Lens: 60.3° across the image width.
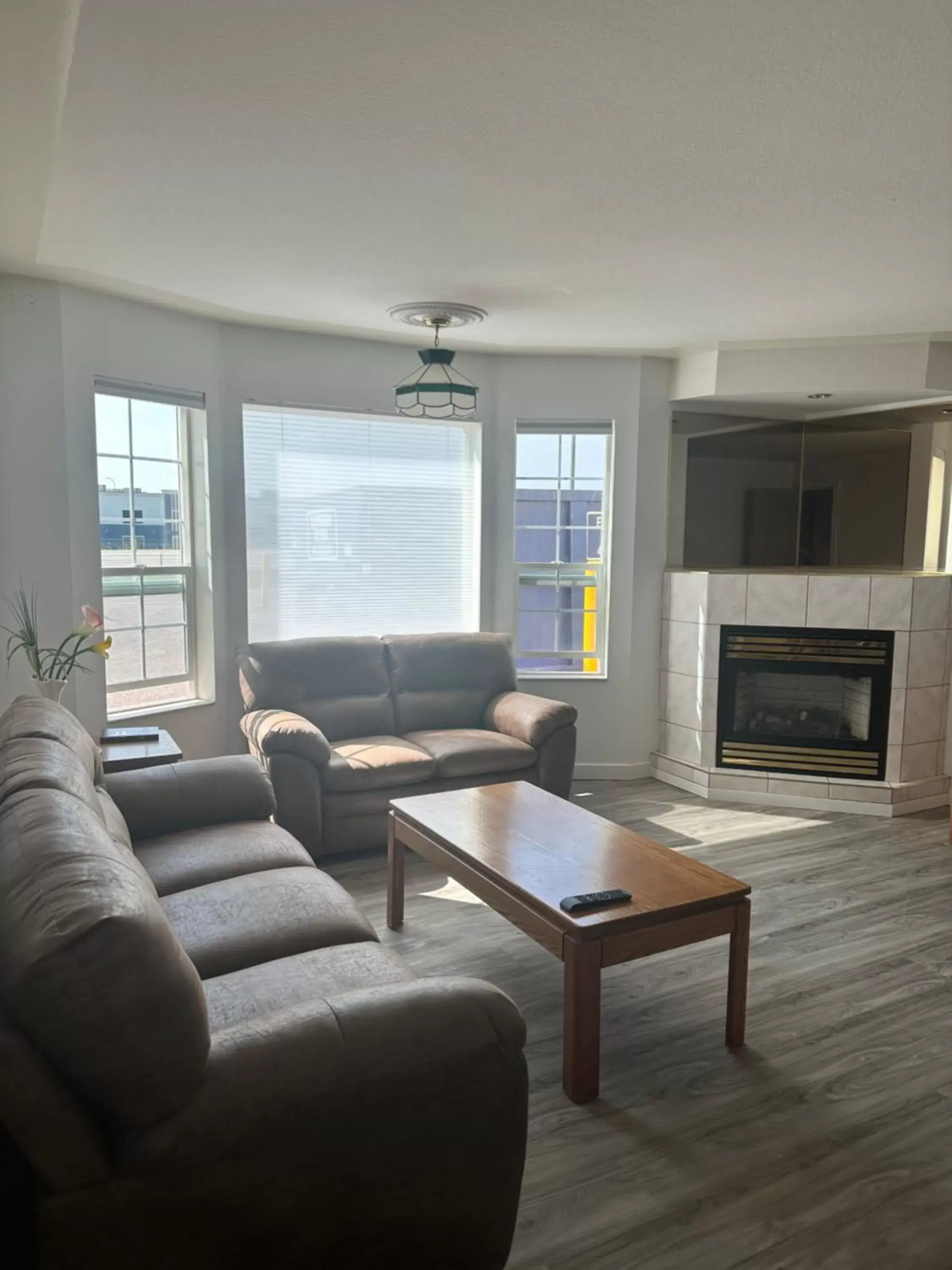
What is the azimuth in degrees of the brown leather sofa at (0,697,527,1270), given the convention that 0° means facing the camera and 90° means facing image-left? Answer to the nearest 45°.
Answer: approximately 270°

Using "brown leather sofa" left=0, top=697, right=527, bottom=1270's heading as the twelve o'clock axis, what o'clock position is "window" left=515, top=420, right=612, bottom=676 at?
The window is roughly at 10 o'clock from the brown leather sofa.

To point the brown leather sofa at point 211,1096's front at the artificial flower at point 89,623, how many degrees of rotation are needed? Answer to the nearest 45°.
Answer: approximately 90° to its left

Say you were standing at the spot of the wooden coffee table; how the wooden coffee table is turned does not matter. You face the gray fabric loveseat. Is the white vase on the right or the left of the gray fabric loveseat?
left

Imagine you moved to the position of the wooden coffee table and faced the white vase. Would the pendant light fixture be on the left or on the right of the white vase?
right

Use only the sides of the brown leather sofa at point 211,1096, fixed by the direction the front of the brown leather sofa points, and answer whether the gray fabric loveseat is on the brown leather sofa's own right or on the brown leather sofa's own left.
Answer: on the brown leather sofa's own left

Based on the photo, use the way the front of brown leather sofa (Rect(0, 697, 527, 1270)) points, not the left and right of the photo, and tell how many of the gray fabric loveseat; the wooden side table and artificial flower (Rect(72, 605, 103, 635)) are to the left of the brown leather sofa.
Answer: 3

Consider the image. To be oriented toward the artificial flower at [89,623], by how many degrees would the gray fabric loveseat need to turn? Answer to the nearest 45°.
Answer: approximately 90° to its right

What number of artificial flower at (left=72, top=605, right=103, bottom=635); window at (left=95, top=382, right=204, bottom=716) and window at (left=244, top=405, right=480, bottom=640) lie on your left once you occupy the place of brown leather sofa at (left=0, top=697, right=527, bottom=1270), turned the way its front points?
3

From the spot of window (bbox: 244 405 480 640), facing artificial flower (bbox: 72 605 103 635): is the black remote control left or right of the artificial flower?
left

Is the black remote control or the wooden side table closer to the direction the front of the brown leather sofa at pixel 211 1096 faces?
the black remote control

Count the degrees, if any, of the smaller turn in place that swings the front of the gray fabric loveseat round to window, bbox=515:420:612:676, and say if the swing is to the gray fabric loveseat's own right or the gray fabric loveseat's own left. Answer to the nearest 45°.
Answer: approximately 90° to the gray fabric loveseat's own left

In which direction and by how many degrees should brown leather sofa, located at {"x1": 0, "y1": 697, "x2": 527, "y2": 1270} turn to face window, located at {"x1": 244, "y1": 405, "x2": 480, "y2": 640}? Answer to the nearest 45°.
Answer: approximately 90° to its left
